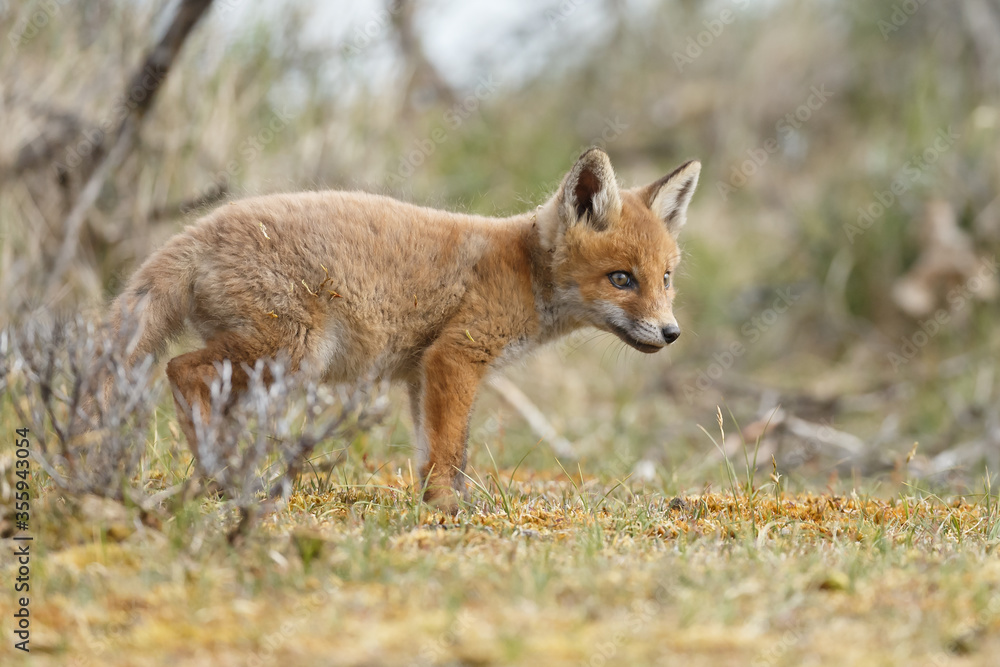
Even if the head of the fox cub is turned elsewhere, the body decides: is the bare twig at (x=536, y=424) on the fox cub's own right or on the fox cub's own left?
on the fox cub's own left

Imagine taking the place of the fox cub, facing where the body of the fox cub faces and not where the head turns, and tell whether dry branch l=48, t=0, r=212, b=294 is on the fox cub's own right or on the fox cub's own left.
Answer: on the fox cub's own left

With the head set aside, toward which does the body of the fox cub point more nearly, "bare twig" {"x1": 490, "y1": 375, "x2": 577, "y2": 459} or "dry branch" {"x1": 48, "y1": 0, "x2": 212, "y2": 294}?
the bare twig

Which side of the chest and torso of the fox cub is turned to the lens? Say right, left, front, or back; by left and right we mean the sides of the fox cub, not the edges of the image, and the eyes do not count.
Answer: right
